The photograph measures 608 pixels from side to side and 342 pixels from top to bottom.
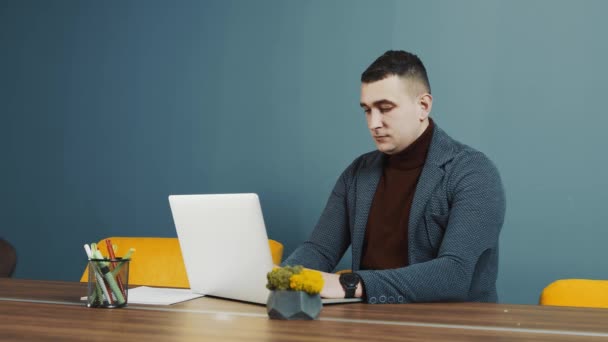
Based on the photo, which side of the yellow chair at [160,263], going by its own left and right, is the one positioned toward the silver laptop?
front

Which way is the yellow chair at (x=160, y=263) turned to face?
toward the camera

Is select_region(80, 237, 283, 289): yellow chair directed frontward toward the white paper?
yes

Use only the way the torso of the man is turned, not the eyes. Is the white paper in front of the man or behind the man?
in front

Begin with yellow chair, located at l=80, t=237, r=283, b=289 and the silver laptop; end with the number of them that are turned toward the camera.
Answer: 1

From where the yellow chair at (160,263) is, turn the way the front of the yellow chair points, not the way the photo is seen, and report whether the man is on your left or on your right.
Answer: on your left

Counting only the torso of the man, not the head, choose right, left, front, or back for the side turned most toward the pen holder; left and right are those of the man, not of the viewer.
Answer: front

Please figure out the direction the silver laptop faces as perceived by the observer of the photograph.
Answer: facing away from the viewer and to the right of the viewer

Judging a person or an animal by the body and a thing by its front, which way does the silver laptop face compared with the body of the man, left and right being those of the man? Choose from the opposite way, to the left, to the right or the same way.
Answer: the opposite way

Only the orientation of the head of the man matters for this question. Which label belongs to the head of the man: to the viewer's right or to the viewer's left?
to the viewer's left

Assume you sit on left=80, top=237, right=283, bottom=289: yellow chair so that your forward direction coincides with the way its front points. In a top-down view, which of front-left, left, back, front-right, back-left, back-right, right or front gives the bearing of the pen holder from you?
front

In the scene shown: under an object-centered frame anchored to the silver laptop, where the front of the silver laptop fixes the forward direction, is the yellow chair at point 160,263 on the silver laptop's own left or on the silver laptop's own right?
on the silver laptop's own left
